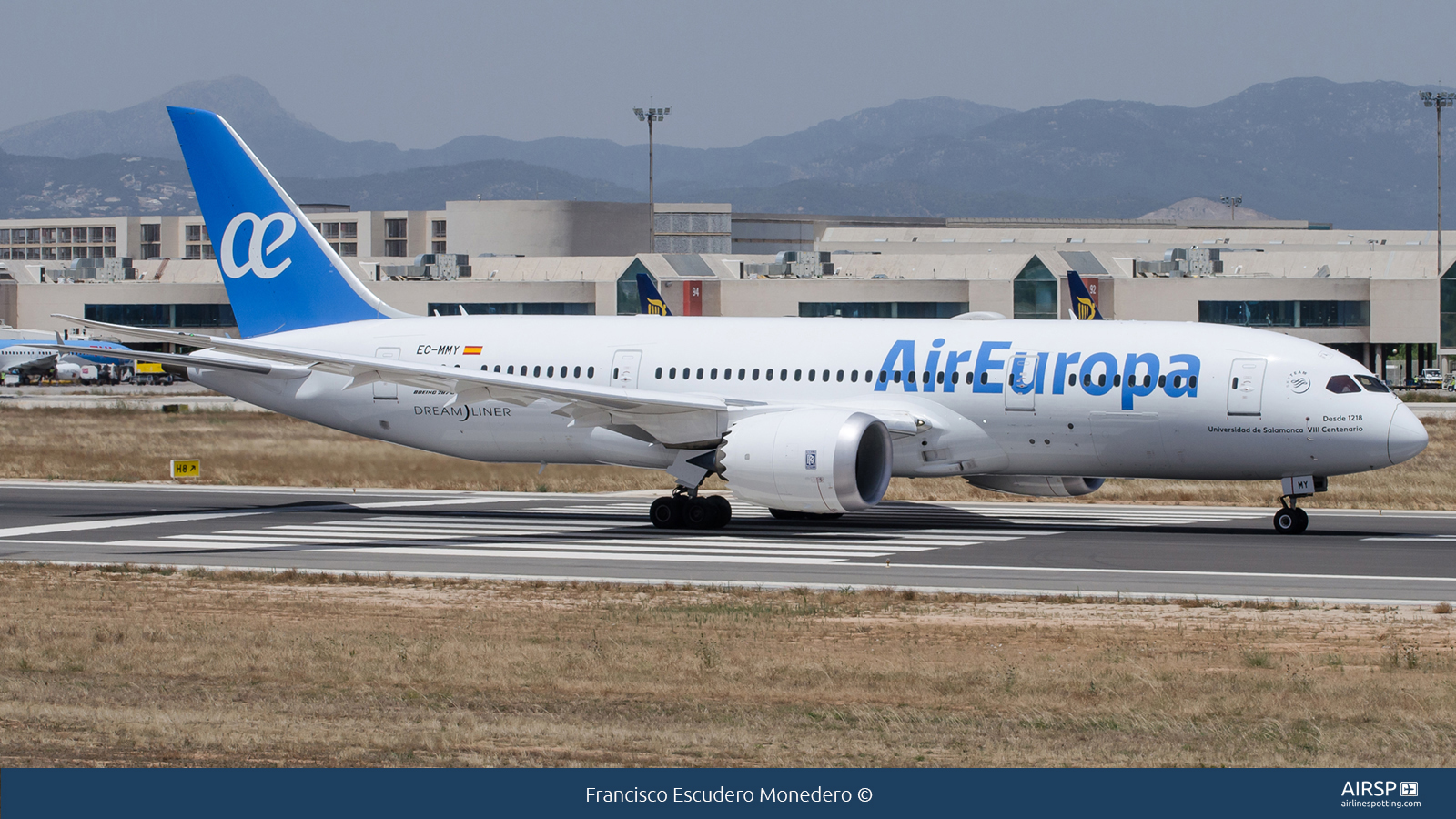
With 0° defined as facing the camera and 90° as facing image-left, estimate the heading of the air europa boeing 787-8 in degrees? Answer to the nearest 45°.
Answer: approximately 315°
